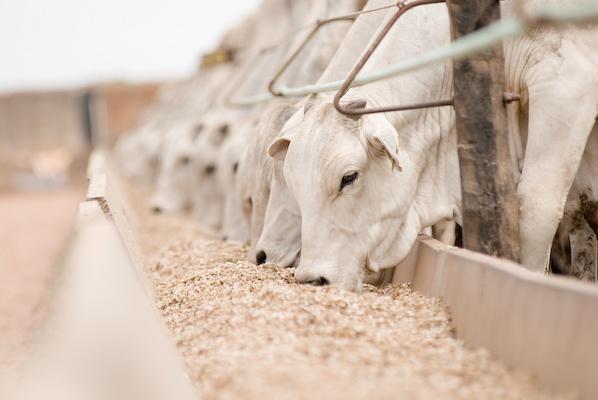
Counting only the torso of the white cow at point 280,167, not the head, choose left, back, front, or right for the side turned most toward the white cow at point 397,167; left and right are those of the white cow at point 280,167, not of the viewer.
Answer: left

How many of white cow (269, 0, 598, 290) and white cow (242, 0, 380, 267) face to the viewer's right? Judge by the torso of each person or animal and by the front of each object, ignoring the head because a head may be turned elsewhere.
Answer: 0

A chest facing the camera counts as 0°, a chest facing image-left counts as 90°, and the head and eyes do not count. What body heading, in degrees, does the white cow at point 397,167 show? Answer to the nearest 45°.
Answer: approximately 45°

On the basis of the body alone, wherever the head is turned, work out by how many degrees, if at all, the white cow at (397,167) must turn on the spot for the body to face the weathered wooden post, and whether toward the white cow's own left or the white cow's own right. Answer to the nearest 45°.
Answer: approximately 90° to the white cow's own left
